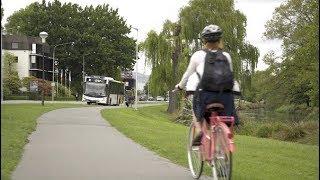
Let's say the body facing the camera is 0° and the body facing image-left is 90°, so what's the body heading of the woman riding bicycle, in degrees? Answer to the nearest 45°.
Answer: approximately 180°

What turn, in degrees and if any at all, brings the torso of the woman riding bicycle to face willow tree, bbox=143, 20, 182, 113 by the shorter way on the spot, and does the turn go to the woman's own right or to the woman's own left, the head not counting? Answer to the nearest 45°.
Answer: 0° — they already face it

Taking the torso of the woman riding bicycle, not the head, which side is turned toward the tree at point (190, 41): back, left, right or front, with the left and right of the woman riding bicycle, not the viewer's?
front

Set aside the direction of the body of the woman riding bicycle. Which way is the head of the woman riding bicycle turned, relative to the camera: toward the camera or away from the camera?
away from the camera
